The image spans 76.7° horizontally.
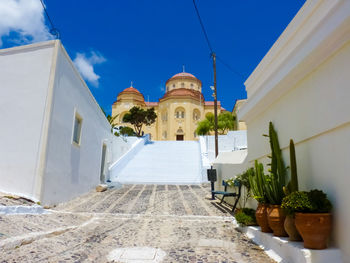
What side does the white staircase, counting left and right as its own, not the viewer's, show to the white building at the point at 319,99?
front

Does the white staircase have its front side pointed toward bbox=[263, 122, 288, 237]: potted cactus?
yes

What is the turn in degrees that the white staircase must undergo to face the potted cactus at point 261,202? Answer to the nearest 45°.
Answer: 0° — it already faces it

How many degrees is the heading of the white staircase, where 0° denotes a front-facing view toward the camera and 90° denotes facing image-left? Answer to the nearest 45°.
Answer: approximately 0°

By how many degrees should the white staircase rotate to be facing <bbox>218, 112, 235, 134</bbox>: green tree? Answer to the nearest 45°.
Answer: approximately 135° to its left

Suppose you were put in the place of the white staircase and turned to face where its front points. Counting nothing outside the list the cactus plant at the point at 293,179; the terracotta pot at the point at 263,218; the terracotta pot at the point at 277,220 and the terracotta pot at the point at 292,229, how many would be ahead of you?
4

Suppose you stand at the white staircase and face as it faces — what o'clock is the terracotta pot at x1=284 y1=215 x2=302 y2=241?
The terracotta pot is roughly at 12 o'clock from the white staircase.

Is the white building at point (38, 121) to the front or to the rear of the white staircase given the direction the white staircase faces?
to the front

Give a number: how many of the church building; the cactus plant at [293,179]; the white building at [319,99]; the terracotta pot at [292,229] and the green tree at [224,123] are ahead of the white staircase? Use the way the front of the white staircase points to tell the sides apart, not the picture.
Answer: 3

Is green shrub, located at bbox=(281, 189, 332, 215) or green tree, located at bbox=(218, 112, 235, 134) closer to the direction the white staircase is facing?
the green shrub

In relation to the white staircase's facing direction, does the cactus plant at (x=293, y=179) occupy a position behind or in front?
in front

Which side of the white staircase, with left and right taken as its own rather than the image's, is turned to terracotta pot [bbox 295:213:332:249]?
front
